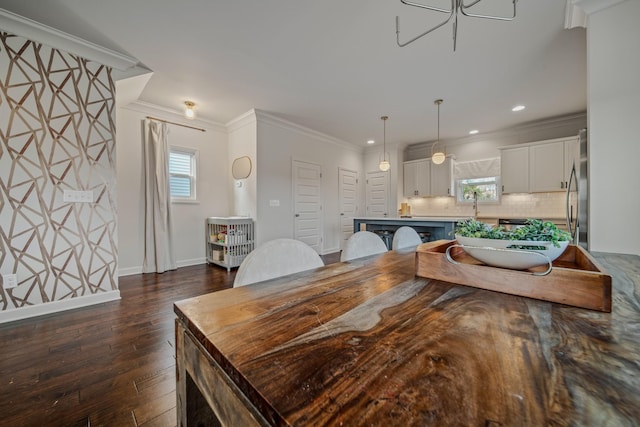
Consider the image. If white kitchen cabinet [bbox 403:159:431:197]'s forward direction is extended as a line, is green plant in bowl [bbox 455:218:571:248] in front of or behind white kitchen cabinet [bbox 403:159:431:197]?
in front

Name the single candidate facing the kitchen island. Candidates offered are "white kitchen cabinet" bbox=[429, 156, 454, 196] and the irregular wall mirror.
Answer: the white kitchen cabinet

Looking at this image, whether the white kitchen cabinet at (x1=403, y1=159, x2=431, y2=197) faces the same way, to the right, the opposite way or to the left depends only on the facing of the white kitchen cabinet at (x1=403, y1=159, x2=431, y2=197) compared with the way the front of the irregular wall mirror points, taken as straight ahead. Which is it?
the same way

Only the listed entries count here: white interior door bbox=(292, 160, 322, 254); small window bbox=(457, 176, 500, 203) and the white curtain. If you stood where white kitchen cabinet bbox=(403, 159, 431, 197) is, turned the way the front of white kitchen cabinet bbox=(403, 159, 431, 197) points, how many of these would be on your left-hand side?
1

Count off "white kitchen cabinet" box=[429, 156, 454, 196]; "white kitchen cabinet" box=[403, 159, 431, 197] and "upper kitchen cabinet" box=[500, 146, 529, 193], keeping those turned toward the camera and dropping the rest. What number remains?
3

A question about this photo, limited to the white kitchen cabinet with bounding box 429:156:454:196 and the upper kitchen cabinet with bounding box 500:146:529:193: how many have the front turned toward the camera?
2

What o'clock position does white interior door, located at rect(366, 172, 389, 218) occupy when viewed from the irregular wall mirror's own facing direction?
The white interior door is roughly at 7 o'clock from the irregular wall mirror.

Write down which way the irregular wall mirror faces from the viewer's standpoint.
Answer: facing the viewer and to the left of the viewer

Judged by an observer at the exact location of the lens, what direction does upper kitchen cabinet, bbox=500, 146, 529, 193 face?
facing the viewer

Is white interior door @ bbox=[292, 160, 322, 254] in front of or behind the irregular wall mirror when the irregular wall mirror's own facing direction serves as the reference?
behind

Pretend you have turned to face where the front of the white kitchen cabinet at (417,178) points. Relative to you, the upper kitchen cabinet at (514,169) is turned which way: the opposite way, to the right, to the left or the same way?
the same way

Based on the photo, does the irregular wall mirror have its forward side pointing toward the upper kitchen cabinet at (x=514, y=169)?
no

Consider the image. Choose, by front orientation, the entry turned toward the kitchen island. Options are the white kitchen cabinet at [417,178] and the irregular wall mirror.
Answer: the white kitchen cabinet

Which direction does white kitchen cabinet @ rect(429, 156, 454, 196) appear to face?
toward the camera

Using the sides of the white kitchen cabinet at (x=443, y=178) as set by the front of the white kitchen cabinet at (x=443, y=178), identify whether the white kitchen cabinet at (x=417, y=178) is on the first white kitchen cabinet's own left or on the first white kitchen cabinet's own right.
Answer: on the first white kitchen cabinet's own right

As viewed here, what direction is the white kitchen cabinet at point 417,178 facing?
toward the camera

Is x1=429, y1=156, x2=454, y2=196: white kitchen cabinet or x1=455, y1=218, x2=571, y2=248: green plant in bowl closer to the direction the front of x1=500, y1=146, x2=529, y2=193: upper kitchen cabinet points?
the green plant in bowl

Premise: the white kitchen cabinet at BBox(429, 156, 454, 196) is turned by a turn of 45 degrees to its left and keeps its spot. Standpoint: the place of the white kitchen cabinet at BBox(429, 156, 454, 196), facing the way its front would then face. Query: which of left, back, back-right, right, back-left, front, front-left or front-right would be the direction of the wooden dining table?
front-right
